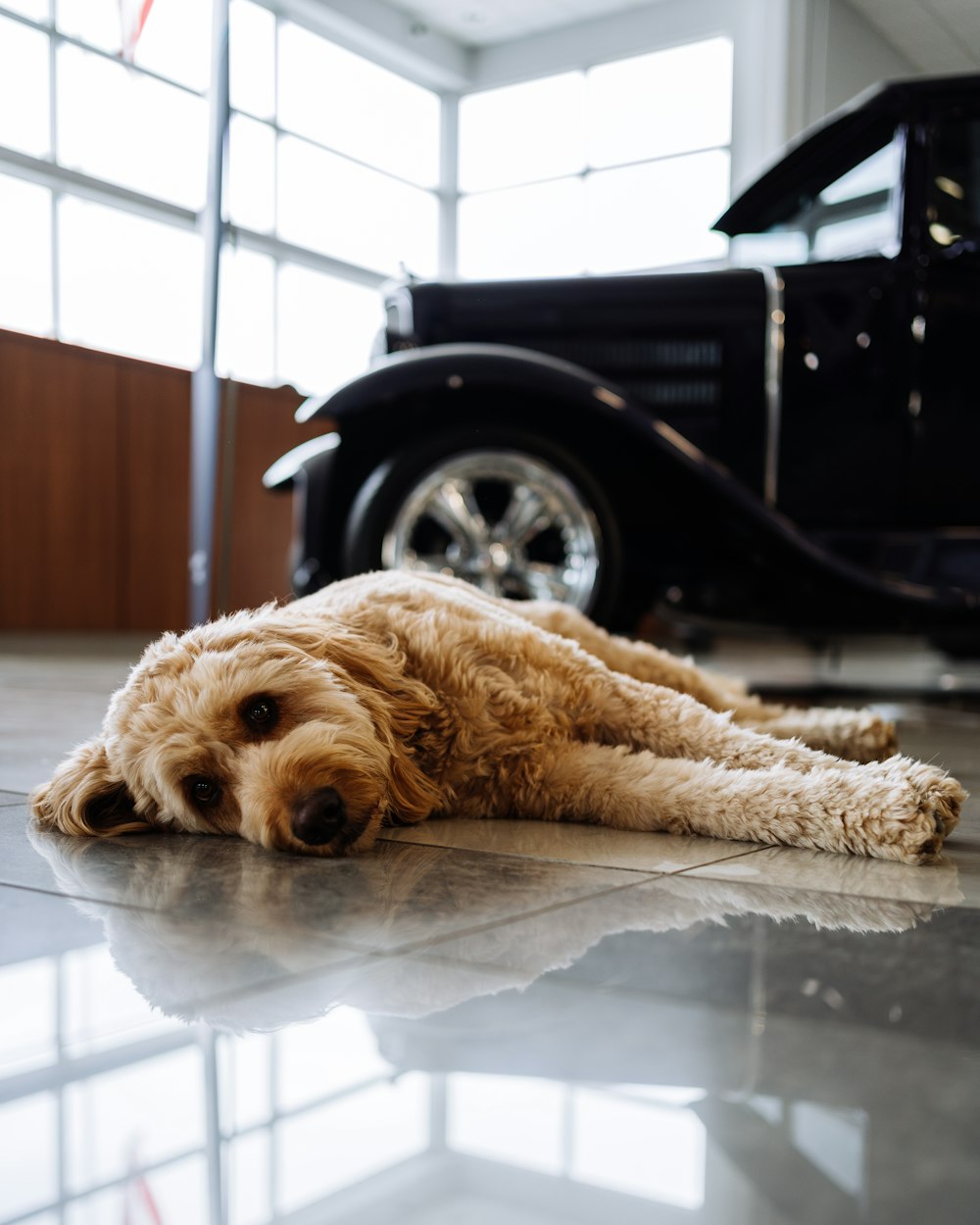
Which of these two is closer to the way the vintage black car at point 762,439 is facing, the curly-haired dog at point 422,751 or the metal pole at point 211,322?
the metal pole

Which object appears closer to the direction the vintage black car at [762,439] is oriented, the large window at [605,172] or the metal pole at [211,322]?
the metal pole

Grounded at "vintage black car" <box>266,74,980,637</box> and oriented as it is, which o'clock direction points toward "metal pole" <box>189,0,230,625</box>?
The metal pole is roughly at 1 o'clock from the vintage black car.

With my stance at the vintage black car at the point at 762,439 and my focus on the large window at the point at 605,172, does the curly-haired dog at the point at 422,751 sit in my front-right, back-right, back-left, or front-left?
back-left

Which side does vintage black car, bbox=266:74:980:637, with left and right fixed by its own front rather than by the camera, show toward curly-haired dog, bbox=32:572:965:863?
left

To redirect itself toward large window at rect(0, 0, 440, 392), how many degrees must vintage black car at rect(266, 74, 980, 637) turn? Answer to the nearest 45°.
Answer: approximately 45° to its right

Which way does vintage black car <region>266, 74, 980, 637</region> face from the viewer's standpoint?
to the viewer's left
